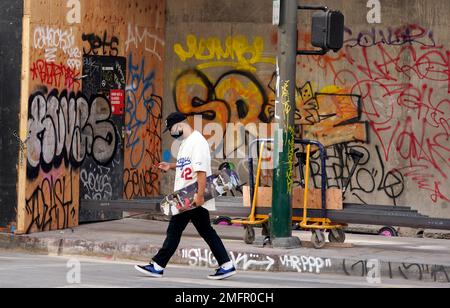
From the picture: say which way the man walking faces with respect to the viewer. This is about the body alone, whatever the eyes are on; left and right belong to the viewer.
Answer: facing to the left of the viewer
